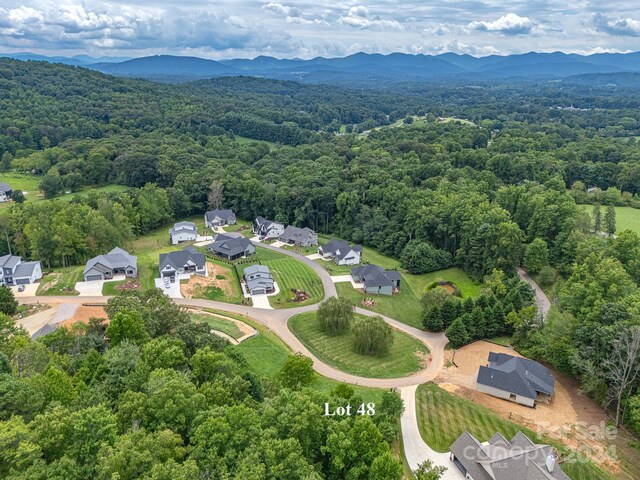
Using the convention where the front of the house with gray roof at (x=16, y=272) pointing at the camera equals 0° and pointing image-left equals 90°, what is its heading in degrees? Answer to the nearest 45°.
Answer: approximately 0°

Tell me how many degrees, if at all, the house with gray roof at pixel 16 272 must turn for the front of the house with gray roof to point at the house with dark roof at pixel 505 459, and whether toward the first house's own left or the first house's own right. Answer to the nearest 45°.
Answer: approximately 45° to the first house's own left

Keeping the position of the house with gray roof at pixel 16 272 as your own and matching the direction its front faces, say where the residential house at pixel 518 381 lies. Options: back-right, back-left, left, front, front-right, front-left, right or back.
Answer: front-left

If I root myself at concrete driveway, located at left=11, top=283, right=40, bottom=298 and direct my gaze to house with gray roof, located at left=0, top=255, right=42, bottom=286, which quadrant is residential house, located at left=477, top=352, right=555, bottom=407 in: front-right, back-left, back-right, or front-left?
back-right

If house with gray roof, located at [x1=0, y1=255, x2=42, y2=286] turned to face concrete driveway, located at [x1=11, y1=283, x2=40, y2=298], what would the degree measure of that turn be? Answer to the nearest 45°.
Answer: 0° — it already faces it
